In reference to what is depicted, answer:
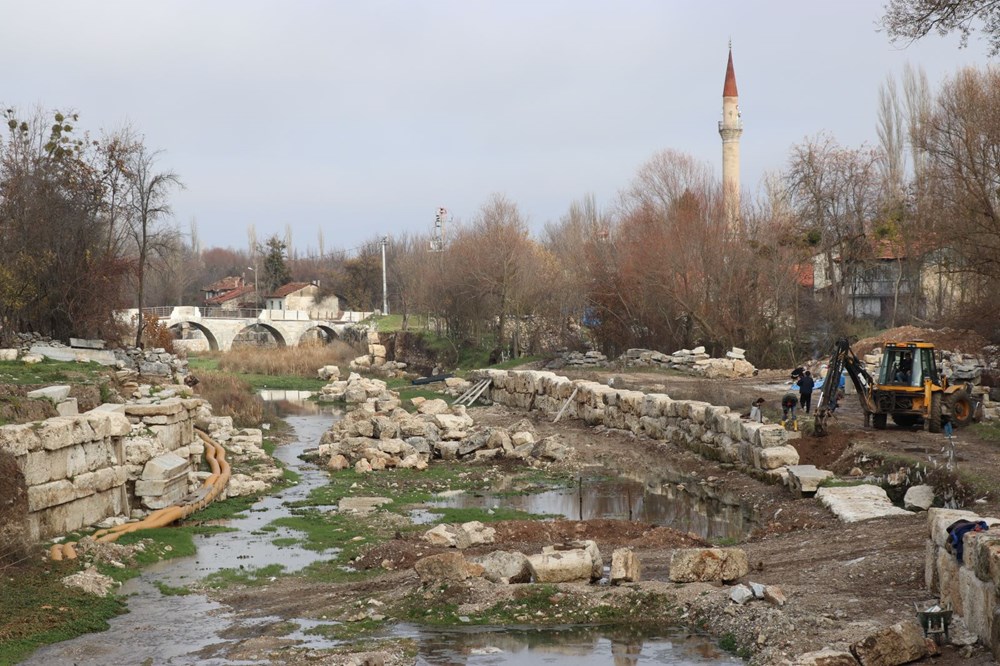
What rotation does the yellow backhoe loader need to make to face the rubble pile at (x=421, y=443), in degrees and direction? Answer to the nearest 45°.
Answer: approximately 135° to its left

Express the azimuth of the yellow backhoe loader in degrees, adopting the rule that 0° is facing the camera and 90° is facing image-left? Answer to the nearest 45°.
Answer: approximately 225°

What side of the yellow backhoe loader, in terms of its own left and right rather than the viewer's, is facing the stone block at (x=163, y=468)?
back

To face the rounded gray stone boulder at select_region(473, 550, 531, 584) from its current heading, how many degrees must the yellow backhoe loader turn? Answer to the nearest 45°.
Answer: approximately 135° to its right

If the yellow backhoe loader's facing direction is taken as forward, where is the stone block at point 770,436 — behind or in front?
behind

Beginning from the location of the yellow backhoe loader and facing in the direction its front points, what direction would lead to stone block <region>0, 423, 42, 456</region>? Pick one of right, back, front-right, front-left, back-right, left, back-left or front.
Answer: back

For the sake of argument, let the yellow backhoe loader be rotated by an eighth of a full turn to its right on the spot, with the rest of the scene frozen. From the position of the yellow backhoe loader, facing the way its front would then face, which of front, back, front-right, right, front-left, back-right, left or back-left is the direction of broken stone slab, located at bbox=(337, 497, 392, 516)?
back-right

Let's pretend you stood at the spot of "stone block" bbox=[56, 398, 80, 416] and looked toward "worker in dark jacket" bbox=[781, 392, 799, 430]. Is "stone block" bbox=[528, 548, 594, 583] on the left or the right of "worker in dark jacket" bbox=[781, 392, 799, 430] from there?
right

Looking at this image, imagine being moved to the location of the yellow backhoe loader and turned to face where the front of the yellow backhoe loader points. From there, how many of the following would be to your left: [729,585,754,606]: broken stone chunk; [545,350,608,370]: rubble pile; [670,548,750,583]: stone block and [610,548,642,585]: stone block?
1

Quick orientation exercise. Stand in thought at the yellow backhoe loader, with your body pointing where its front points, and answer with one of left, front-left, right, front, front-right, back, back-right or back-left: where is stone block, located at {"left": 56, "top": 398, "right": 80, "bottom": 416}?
back

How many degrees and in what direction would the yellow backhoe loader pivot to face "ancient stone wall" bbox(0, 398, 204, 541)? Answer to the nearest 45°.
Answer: approximately 180°

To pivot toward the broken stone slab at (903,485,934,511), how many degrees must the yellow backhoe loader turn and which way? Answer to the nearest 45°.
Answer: approximately 135° to its right

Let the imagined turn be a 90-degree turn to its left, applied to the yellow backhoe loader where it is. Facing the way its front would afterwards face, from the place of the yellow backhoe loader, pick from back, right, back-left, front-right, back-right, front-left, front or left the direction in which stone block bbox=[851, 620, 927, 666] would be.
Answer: back-left

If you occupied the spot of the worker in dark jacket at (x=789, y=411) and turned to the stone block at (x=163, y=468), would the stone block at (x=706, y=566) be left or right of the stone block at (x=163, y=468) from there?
left

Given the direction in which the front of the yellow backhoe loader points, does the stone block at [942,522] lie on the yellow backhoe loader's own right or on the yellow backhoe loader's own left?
on the yellow backhoe loader's own right

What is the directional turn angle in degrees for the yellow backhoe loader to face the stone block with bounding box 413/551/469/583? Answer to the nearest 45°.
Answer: approximately 135° to its right

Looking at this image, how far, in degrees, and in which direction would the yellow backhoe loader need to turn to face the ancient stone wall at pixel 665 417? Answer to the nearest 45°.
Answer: approximately 135° to its left

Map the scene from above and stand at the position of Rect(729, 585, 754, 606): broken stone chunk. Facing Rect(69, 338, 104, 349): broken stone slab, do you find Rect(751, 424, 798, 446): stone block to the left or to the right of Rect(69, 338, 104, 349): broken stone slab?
right

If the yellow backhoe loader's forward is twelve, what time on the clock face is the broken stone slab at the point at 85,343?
The broken stone slab is roughly at 8 o'clock from the yellow backhoe loader.
